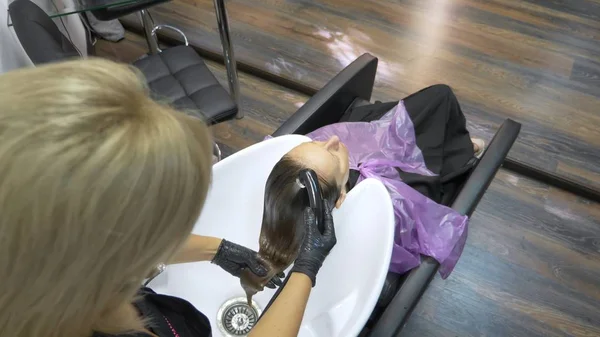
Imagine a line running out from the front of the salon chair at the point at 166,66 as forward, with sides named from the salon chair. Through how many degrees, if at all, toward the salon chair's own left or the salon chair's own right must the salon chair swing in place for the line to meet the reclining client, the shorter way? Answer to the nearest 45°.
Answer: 0° — it already faces them

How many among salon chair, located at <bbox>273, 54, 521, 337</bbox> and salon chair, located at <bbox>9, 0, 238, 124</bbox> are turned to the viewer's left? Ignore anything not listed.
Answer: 0

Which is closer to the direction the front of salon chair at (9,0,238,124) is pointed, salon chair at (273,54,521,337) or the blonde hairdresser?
the salon chair

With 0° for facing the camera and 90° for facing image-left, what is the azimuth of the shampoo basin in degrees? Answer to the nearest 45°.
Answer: approximately 225°

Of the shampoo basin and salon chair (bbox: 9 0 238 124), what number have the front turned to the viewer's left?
0

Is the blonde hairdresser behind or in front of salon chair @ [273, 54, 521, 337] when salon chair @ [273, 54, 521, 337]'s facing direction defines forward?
behind

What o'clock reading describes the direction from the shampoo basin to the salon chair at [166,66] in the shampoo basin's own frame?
The salon chair is roughly at 10 o'clock from the shampoo basin.

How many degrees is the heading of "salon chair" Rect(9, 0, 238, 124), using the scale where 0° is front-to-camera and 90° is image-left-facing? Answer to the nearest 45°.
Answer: approximately 315°

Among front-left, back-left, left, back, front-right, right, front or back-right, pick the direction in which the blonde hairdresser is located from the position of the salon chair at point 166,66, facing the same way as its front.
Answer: front-right

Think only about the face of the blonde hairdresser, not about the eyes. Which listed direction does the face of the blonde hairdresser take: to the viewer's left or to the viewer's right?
to the viewer's right

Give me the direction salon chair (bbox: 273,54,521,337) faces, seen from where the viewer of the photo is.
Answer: facing away from the viewer and to the right of the viewer
